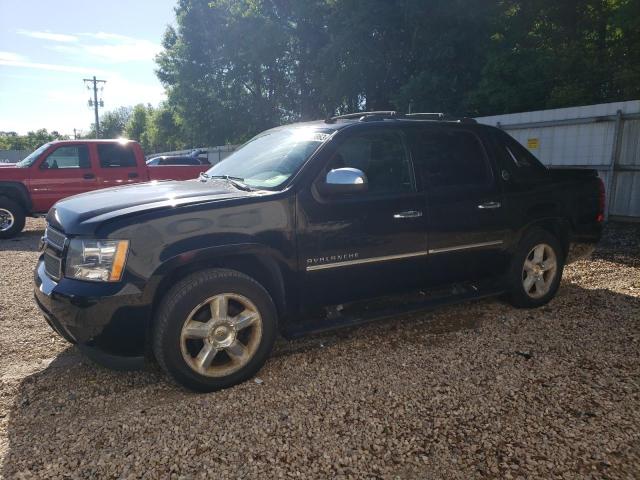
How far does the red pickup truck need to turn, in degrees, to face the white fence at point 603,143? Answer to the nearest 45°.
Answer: approximately 135° to its left

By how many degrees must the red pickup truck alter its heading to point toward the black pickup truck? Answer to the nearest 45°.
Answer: approximately 90° to its left

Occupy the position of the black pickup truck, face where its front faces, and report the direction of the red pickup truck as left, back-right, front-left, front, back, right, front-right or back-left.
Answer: right

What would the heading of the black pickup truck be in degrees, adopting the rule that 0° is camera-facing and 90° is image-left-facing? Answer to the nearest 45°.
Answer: approximately 45°

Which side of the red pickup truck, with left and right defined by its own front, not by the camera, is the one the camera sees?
left

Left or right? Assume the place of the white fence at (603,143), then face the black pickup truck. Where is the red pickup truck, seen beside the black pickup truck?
right

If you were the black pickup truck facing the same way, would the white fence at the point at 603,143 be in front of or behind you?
behind

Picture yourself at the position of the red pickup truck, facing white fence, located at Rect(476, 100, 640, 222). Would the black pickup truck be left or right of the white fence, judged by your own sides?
right
